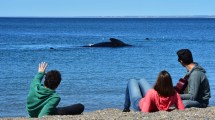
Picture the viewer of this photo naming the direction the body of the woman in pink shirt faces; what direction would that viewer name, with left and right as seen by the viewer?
facing away from the viewer and to the left of the viewer

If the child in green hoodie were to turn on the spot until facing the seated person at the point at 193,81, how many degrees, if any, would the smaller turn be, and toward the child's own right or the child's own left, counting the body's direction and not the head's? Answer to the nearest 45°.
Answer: approximately 45° to the child's own right

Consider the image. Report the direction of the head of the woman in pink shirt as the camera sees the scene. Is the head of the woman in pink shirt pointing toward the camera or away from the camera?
away from the camera

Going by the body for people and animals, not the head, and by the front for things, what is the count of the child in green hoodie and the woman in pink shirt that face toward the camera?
0

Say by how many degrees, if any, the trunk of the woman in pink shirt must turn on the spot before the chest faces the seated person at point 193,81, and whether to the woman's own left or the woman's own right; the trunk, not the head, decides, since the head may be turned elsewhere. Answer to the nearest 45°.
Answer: approximately 90° to the woman's own right

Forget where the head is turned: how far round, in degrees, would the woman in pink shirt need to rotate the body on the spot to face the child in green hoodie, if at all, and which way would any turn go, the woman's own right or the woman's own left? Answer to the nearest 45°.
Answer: approximately 45° to the woman's own left

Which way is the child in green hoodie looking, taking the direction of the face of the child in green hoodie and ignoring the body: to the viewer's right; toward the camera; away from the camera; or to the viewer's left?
away from the camera

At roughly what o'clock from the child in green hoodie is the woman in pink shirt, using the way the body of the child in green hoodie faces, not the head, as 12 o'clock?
The woman in pink shirt is roughly at 2 o'clock from the child in green hoodie.

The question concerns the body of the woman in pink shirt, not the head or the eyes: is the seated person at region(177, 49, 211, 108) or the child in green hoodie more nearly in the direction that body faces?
the child in green hoodie

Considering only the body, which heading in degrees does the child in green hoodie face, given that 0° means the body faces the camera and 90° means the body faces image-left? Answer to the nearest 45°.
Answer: approximately 225°
